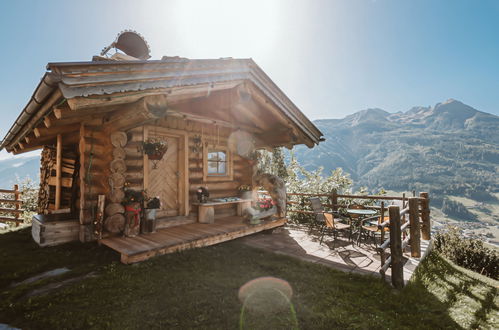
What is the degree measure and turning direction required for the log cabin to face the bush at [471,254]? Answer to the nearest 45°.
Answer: approximately 45° to its left

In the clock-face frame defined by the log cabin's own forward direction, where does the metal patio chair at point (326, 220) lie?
The metal patio chair is roughly at 11 o'clock from the log cabin.

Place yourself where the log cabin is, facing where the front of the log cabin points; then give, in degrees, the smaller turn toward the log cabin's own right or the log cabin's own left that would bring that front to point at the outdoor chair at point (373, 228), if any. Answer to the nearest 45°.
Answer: approximately 45° to the log cabin's own left

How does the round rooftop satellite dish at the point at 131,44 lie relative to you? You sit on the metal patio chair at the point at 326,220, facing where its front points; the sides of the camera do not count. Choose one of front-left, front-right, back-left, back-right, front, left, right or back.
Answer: back-right

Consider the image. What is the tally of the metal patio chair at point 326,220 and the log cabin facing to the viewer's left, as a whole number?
0

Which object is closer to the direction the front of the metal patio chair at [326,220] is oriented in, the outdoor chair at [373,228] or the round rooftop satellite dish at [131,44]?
the outdoor chair
